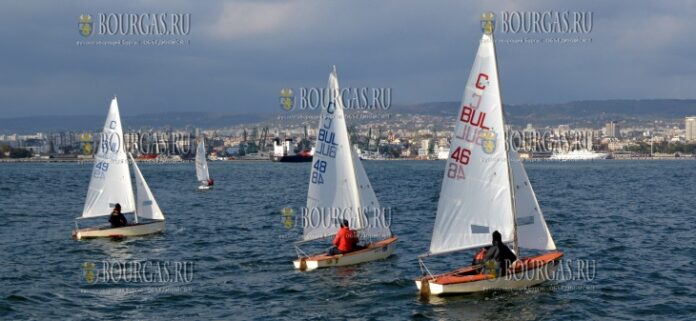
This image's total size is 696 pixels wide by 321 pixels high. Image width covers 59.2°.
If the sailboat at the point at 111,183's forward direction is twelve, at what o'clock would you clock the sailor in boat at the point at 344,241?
The sailor in boat is roughly at 2 o'clock from the sailboat.

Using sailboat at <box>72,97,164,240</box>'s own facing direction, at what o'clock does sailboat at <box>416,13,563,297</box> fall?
sailboat at <box>416,13,563,297</box> is roughly at 2 o'clock from sailboat at <box>72,97,164,240</box>.

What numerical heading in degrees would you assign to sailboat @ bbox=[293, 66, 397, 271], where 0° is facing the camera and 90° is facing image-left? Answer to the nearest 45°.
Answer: approximately 225°

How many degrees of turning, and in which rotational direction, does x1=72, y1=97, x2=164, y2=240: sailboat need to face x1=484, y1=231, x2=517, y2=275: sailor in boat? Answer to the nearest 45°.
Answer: approximately 45° to its right

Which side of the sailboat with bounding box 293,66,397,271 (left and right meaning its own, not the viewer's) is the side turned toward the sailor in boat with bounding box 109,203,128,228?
left

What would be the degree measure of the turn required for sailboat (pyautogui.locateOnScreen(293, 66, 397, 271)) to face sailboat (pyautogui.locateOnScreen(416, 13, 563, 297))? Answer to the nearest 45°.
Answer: approximately 90° to its right

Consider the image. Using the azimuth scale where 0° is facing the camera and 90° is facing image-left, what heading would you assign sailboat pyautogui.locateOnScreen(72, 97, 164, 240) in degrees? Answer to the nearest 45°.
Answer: approximately 270°
